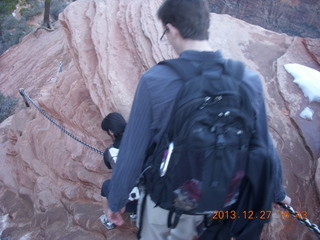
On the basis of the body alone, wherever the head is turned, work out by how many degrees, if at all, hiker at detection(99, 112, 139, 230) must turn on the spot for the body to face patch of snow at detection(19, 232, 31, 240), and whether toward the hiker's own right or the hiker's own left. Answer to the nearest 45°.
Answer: approximately 180°
